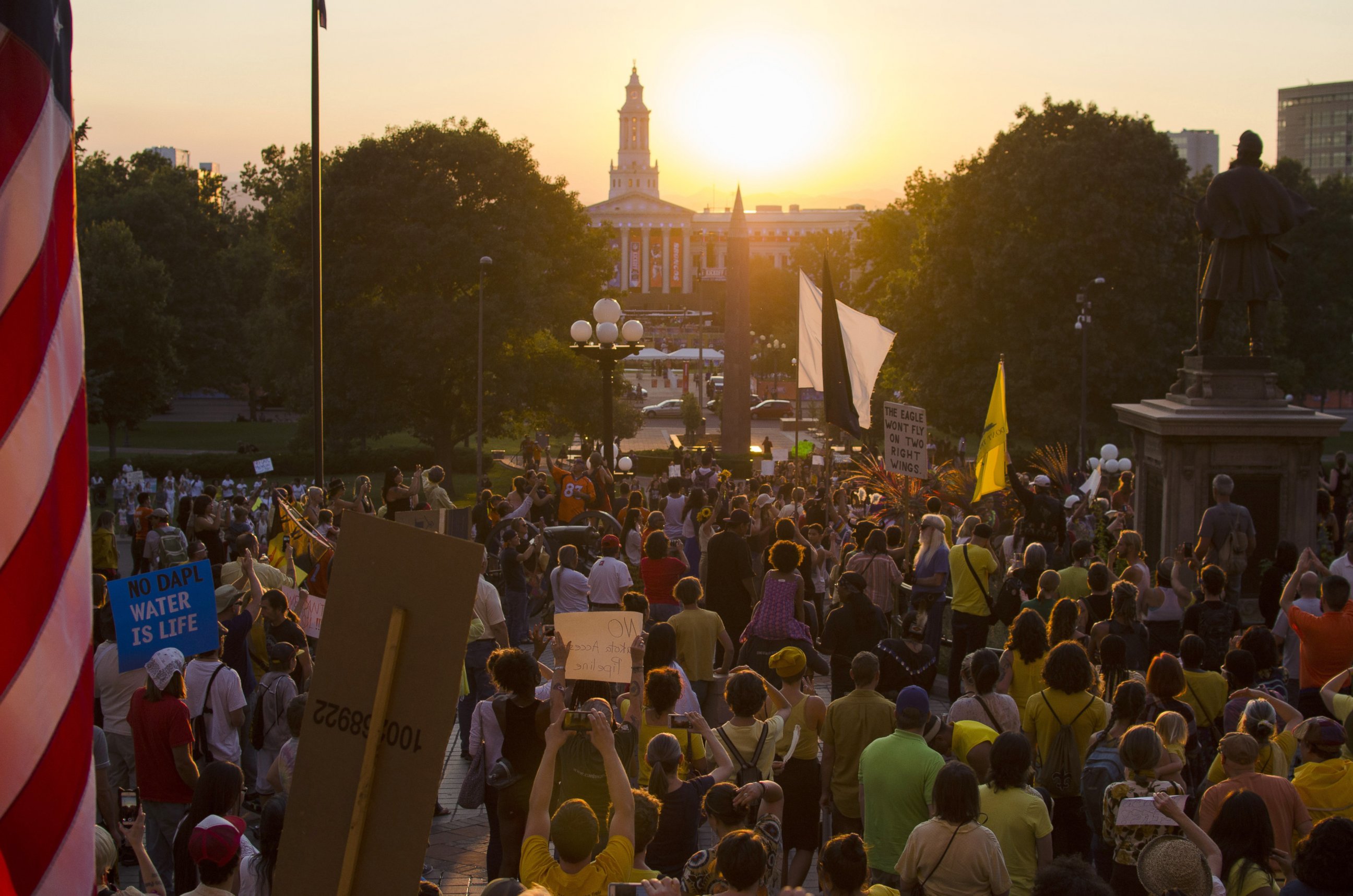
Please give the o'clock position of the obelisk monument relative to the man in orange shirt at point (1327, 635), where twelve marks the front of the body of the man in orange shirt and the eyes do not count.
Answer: The obelisk monument is roughly at 11 o'clock from the man in orange shirt.

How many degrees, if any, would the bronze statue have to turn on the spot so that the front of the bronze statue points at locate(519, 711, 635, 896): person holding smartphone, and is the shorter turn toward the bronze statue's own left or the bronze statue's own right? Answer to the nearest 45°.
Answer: approximately 180°

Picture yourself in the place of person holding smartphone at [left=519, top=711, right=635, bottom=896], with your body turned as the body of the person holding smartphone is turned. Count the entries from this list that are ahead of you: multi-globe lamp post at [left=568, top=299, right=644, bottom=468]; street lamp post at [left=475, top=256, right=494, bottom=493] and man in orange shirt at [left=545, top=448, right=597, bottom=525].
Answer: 3

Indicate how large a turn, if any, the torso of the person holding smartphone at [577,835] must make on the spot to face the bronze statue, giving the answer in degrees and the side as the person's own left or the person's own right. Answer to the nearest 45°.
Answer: approximately 45° to the person's own right

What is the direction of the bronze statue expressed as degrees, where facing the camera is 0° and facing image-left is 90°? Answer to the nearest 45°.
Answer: approximately 180°

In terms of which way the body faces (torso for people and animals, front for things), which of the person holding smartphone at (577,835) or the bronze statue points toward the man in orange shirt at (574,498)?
the person holding smartphone

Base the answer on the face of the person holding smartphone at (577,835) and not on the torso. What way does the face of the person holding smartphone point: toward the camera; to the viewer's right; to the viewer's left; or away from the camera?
away from the camera

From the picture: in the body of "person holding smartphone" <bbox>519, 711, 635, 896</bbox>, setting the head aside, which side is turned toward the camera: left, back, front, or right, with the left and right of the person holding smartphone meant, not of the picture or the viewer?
back

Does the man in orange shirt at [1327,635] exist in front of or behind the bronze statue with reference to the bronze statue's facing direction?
behind

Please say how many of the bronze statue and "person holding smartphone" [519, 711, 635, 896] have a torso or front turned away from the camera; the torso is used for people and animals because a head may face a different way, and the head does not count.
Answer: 2

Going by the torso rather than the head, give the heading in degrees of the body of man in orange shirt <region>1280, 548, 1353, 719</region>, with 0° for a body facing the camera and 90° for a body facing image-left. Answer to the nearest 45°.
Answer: approximately 180°

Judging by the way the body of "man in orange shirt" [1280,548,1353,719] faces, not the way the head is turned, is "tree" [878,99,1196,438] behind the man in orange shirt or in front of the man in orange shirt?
in front
